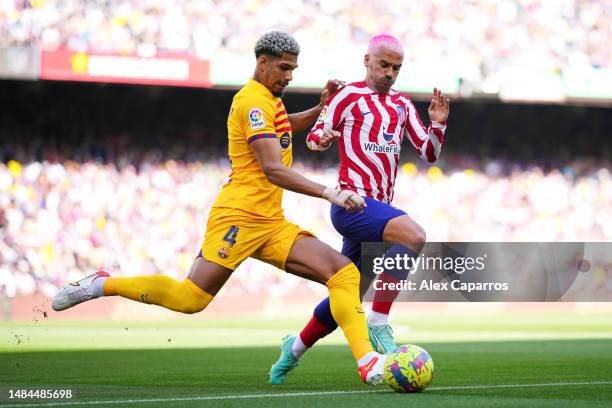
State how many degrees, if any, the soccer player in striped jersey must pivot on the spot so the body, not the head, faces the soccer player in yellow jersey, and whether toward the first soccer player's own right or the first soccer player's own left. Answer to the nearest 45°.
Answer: approximately 90° to the first soccer player's own right

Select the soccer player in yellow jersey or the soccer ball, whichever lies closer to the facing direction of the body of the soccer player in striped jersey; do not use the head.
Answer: the soccer ball

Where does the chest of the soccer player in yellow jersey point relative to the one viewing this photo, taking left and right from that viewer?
facing to the right of the viewer

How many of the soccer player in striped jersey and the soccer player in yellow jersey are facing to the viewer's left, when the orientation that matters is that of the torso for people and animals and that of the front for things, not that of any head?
0

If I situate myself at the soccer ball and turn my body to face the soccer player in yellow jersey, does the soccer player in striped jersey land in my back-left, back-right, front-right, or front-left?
front-right

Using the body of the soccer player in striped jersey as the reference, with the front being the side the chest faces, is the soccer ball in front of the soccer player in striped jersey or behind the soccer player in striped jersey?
in front

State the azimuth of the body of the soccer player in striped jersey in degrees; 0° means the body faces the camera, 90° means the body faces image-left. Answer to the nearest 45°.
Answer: approximately 315°

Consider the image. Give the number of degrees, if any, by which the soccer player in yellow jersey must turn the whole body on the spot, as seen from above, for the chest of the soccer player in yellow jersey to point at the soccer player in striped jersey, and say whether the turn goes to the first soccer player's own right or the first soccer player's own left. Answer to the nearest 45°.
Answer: approximately 45° to the first soccer player's own left

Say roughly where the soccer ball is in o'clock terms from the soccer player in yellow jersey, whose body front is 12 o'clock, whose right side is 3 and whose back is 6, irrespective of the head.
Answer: The soccer ball is roughly at 1 o'clock from the soccer player in yellow jersey.

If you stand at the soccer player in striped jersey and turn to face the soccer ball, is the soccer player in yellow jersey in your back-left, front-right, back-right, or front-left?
front-right
